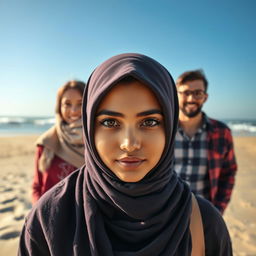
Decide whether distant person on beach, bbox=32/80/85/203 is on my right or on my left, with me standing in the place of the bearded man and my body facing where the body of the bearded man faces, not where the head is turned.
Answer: on my right

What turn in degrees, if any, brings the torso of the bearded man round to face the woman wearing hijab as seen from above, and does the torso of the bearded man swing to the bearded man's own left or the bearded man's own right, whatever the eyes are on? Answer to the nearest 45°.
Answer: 0° — they already face them

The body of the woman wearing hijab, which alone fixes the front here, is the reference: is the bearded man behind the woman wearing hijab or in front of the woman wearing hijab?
behind

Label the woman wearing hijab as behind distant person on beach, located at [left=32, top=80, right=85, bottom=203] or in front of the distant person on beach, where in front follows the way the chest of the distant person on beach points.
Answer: in front

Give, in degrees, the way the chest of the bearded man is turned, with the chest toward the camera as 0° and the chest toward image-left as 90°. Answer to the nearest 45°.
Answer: approximately 0°

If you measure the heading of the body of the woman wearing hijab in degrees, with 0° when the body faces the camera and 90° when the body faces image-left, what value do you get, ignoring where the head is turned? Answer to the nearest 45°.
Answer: approximately 0°

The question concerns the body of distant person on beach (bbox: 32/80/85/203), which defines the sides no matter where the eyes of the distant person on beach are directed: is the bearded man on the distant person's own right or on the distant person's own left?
on the distant person's own left

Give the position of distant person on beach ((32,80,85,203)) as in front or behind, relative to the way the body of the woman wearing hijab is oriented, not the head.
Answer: behind

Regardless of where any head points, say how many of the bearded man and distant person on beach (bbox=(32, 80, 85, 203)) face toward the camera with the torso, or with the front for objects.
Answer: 2
